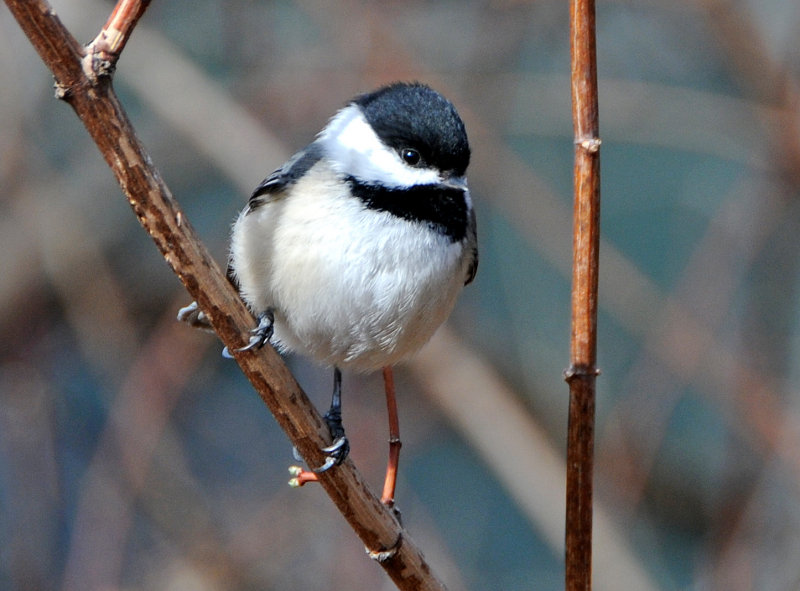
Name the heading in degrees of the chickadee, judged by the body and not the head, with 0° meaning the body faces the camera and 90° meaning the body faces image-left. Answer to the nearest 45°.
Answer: approximately 315°

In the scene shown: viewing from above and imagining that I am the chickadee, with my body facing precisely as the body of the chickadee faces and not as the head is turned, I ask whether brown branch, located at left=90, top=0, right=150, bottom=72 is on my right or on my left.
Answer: on my right
